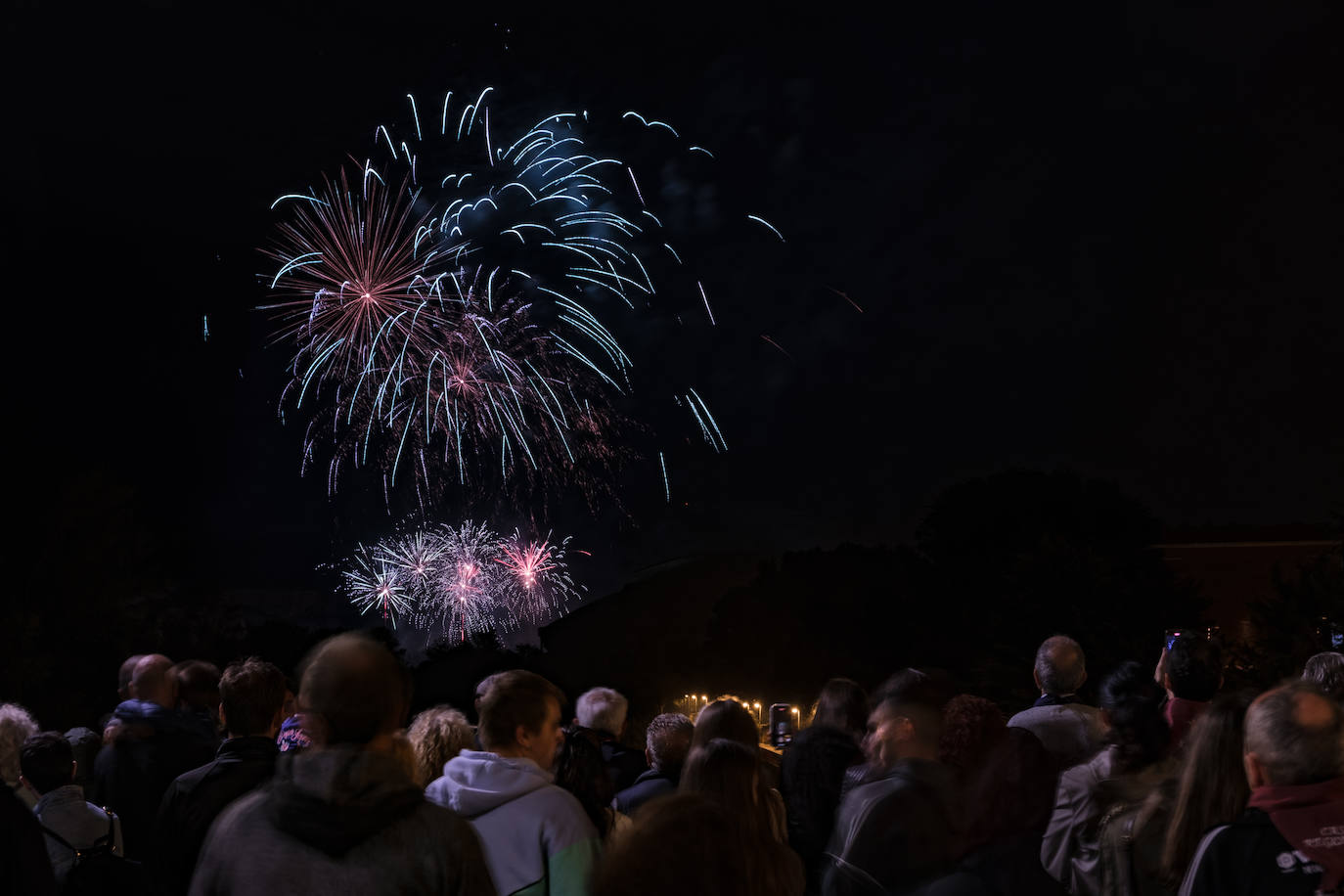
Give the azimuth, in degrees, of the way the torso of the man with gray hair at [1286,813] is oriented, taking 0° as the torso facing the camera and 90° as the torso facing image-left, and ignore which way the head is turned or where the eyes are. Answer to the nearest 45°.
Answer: approximately 180°

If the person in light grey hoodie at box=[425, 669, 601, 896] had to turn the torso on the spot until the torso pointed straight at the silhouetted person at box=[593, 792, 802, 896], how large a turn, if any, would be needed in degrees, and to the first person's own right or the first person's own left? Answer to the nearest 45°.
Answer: approximately 135° to the first person's own right

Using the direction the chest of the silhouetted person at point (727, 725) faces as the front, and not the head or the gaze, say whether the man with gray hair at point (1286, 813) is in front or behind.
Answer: behind

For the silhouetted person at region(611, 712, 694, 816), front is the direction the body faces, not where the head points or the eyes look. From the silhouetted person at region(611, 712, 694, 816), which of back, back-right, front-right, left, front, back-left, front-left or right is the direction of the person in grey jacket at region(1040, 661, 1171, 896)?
back-right

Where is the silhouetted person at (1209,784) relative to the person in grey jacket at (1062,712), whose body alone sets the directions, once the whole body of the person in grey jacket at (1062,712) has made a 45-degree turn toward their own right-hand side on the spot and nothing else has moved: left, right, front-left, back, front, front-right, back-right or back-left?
back-right

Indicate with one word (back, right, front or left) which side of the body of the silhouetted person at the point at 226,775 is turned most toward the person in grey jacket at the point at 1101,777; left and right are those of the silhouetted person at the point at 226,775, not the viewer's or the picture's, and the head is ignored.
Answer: right

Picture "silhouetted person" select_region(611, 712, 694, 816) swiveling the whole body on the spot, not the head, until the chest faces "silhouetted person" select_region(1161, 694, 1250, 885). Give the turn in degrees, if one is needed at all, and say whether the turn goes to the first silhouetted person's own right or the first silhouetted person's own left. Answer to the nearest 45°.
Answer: approximately 135° to the first silhouetted person's own right

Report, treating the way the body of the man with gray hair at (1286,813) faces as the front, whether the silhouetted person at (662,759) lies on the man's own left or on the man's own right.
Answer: on the man's own left

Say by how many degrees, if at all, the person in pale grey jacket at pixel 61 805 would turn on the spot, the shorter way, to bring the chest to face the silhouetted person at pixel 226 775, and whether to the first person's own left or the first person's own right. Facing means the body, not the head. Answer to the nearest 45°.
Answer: approximately 135° to the first person's own right

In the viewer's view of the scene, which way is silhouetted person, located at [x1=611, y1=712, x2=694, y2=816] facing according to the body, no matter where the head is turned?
away from the camera

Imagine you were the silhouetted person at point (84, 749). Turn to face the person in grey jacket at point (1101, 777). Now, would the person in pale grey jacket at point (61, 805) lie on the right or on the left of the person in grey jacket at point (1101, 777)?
right

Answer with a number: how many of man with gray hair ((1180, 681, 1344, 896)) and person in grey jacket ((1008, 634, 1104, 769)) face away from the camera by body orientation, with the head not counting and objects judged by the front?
2

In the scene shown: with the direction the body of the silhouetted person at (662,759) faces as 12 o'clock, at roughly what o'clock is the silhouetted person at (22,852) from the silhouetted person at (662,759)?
the silhouetted person at (22,852) is roughly at 7 o'clock from the silhouetted person at (662,759).

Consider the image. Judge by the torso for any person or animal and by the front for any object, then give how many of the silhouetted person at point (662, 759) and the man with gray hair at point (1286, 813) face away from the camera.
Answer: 2
